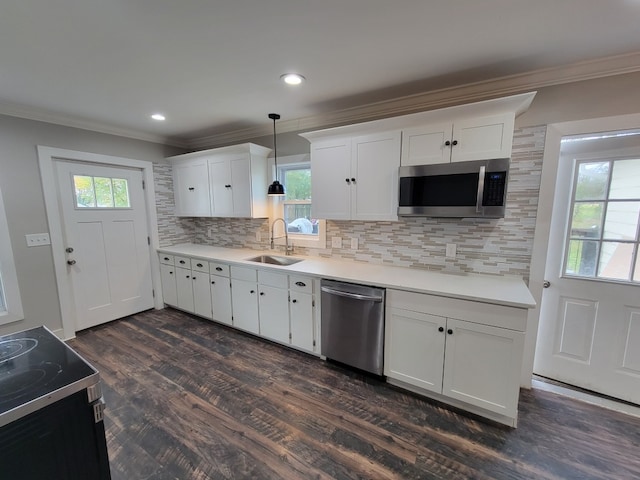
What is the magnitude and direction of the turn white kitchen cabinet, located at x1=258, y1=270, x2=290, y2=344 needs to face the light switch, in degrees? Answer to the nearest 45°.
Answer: approximately 45° to its right

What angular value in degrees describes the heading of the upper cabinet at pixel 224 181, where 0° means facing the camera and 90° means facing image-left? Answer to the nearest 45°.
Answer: approximately 45°

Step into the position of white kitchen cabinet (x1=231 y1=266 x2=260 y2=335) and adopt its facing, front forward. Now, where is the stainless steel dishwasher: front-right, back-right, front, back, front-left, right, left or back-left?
left

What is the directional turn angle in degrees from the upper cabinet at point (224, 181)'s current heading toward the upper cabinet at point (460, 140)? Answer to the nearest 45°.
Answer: approximately 90° to its left
